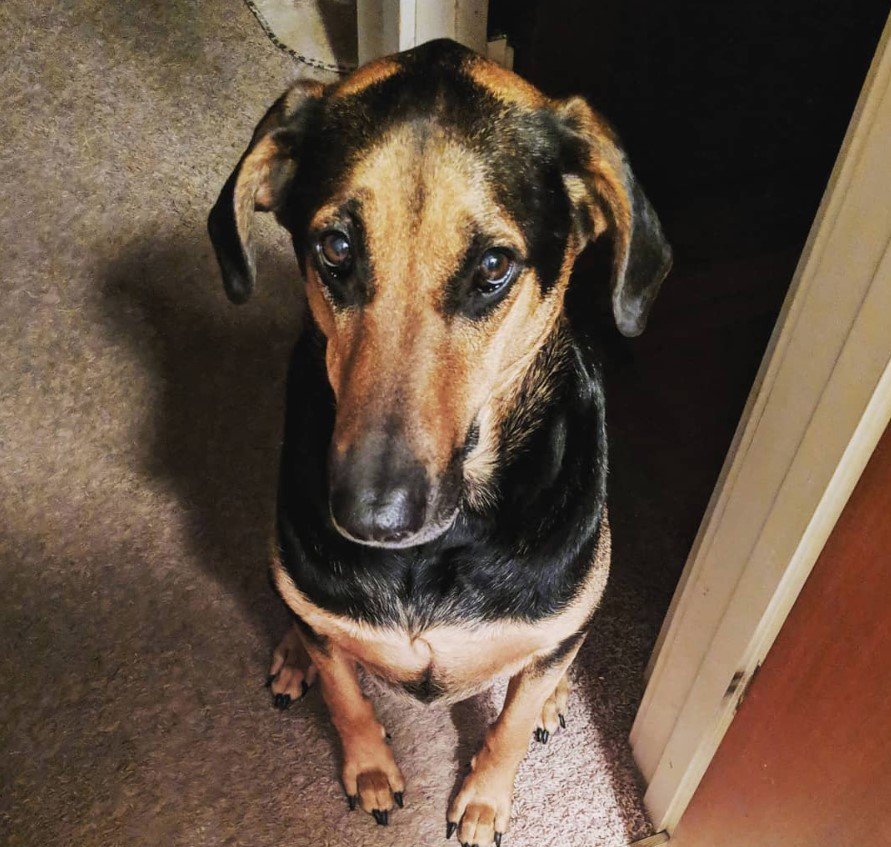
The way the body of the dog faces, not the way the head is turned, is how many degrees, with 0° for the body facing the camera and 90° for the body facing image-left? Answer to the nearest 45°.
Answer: approximately 0°
